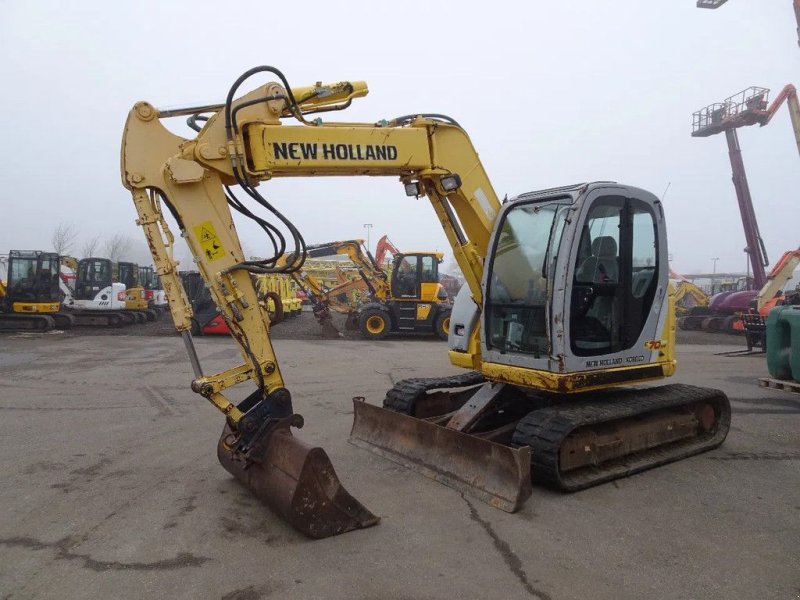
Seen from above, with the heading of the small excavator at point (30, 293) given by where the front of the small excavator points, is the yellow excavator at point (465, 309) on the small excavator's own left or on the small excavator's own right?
on the small excavator's own left

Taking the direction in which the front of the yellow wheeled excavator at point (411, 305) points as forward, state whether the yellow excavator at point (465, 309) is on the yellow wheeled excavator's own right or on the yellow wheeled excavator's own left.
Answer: on the yellow wheeled excavator's own left

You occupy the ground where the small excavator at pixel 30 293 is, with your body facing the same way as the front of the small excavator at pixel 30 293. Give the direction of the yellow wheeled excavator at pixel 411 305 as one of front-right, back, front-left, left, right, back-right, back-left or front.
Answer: back-left

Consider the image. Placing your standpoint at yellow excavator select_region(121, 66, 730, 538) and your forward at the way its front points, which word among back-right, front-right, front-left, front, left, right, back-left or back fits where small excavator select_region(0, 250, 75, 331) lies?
right

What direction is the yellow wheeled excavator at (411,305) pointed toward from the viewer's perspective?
to the viewer's left

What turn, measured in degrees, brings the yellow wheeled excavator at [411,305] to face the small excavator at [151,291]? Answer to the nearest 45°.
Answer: approximately 45° to its right

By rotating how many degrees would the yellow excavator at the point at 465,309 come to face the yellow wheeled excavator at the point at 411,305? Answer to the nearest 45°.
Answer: approximately 135° to its right
